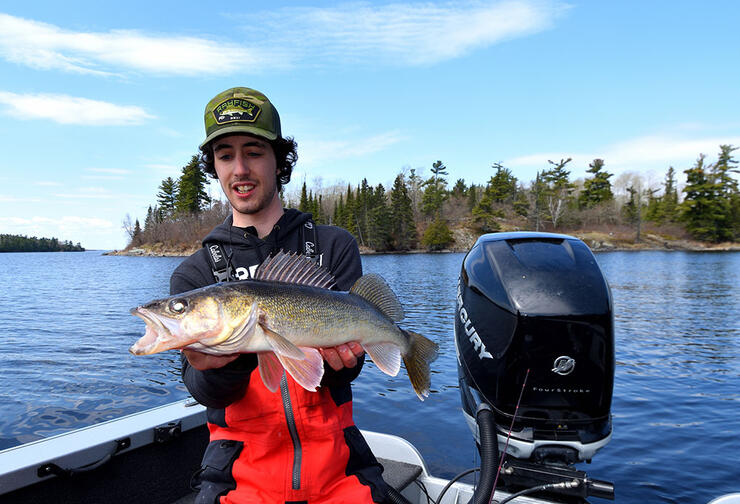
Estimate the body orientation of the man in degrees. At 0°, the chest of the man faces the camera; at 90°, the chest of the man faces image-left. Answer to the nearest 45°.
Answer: approximately 0°

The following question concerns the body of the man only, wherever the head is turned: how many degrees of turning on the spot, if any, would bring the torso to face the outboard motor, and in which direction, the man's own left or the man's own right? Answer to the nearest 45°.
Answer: approximately 90° to the man's own left
